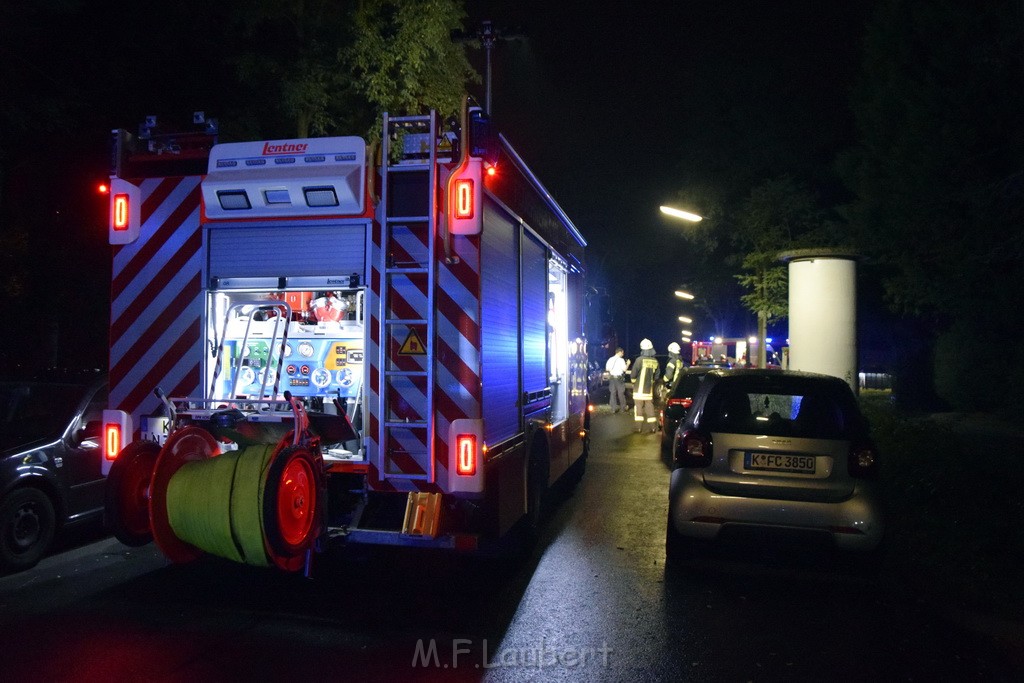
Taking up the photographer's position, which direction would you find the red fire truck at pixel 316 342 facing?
facing away from the viewer and to the right of the viewer

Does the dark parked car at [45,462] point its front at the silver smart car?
no

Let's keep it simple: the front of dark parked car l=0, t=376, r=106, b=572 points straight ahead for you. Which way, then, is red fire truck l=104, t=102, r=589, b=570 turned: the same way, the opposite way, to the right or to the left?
the opposite way

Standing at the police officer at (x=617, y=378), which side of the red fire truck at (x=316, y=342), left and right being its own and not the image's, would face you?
front

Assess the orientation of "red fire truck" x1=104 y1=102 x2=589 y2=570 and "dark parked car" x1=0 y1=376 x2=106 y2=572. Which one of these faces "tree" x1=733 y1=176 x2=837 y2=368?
the red fire truck

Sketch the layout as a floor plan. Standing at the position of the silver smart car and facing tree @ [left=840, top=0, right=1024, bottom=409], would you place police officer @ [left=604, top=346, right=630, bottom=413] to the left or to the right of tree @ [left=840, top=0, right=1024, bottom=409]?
left

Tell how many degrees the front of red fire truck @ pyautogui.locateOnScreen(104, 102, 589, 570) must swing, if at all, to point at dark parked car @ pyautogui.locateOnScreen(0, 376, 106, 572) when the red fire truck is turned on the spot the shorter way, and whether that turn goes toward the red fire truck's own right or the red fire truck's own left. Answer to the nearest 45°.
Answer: approximately 90° to the red fire truck's own left

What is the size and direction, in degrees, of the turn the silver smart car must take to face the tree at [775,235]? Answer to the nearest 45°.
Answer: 0° — it already faces it

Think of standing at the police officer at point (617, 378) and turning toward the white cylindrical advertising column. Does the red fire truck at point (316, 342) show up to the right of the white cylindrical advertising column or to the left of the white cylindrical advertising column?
right

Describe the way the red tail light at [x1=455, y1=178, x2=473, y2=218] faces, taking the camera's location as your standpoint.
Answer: facing the viewer

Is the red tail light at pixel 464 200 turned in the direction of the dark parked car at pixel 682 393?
no

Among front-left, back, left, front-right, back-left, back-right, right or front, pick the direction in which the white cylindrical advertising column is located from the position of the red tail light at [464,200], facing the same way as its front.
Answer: back-left

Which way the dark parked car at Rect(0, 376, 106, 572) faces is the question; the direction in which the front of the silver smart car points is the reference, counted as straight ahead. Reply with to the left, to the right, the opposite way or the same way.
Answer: the opposite way

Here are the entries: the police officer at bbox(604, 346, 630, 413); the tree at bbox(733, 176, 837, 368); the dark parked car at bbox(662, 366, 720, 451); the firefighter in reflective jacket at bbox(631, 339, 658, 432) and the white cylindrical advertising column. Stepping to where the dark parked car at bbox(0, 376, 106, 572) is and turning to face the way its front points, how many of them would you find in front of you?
0

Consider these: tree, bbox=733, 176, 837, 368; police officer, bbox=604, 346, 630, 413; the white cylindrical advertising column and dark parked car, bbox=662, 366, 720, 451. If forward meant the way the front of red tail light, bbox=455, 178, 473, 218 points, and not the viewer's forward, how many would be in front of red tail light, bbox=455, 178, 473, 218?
0

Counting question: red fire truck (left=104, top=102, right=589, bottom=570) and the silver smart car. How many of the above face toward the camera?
0

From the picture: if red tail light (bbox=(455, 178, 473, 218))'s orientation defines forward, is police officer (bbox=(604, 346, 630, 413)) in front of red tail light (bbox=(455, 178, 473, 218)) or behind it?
behind

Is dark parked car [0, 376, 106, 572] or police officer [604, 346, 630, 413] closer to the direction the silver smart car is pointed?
the police officer

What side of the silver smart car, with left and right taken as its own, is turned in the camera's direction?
back

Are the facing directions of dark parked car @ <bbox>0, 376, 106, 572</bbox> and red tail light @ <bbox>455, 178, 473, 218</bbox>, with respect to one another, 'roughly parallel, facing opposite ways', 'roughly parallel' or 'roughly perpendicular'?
roughly parallel

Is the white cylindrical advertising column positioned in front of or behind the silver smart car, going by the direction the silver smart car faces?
in front

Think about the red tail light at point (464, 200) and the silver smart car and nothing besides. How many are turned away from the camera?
1

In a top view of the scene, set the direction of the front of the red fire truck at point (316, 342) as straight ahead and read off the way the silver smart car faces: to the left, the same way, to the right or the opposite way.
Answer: the same way
